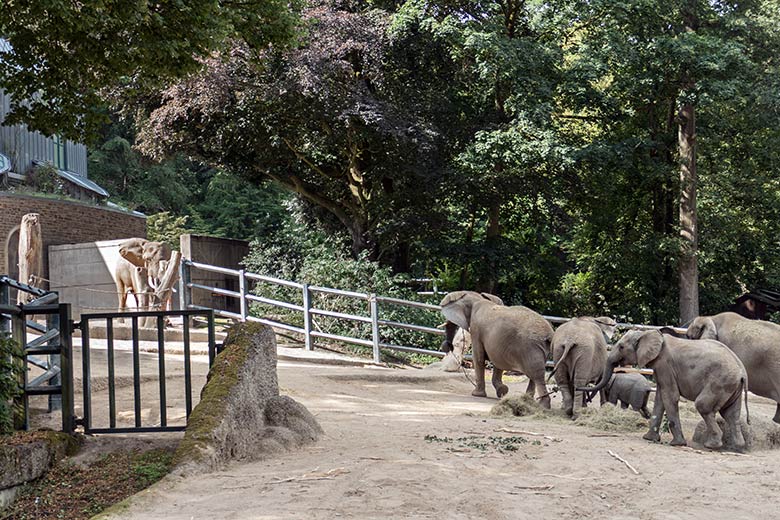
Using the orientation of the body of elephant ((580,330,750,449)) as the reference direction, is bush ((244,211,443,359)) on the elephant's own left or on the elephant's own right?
on the elephant's own right

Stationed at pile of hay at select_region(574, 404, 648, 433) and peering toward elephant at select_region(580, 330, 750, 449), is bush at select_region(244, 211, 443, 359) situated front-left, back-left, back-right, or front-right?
back-left

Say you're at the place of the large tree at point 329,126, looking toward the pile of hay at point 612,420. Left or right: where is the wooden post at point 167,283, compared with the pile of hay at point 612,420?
right

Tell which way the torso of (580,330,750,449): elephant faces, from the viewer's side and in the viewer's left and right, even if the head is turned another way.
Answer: facing to the left of the viewer

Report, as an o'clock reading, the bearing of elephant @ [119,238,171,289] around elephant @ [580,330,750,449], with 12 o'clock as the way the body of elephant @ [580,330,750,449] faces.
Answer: elephant @ [119,238,171,289] is roughly at 1 o'clock from elephant @ [580,330,750,449].

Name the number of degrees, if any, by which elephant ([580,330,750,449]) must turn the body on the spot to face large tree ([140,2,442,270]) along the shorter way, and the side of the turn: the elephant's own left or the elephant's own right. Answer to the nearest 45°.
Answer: approximately 45° to the elephant's own right

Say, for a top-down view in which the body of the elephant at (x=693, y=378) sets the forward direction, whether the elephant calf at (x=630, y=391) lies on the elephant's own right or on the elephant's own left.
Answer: on the elephant's own right

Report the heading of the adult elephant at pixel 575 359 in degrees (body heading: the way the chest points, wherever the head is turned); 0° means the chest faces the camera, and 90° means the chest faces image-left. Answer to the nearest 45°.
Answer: approximately 225°

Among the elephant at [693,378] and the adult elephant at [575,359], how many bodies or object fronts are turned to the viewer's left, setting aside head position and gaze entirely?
1
